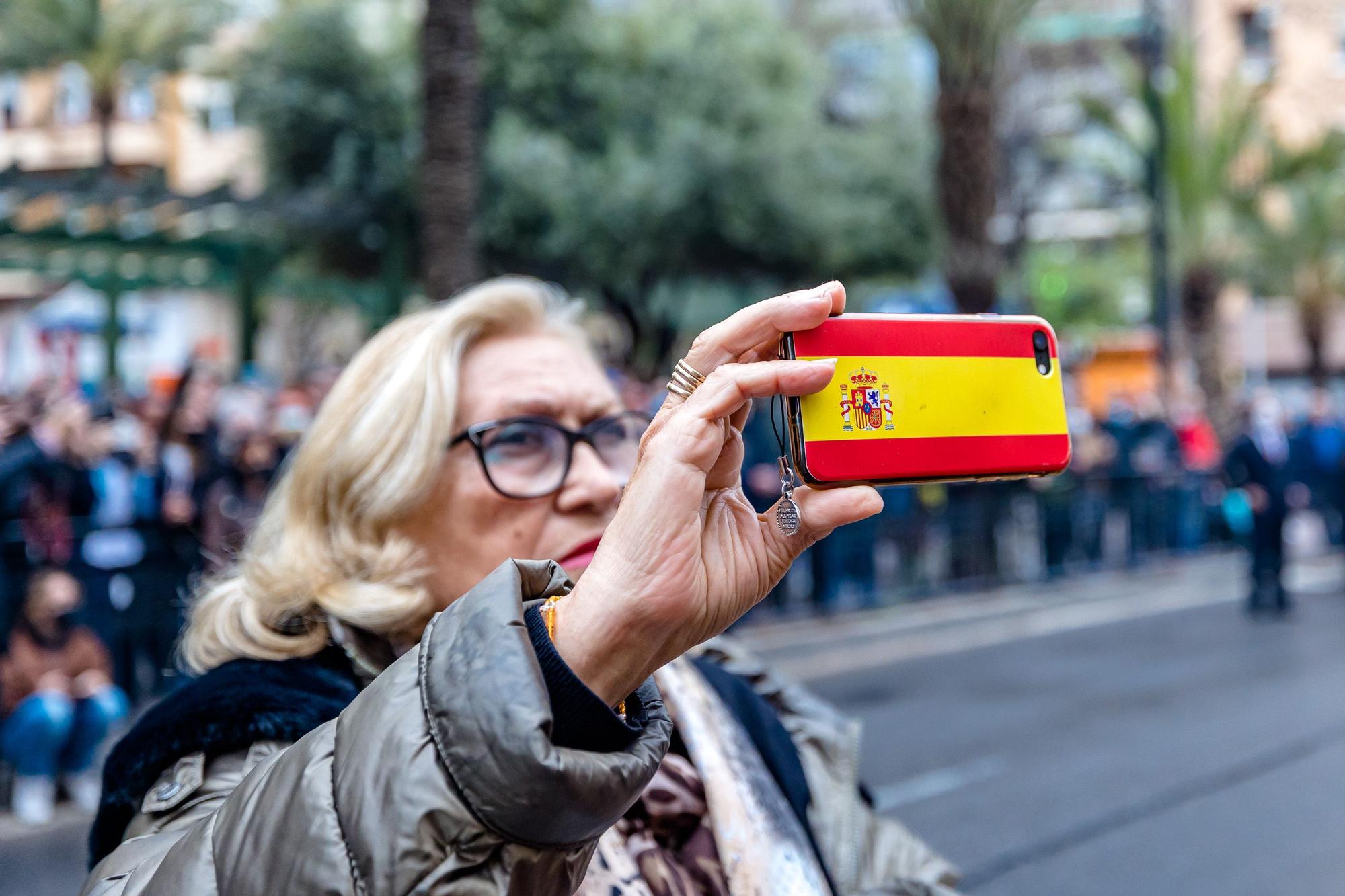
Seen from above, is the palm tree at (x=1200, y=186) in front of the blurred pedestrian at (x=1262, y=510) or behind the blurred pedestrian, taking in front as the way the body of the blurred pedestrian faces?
behind

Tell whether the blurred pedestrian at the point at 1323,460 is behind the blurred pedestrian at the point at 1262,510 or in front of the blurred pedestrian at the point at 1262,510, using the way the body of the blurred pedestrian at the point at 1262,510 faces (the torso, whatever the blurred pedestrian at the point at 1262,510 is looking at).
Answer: behind

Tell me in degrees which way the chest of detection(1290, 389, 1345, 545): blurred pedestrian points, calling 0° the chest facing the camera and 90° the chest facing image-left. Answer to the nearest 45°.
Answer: approximately 0°

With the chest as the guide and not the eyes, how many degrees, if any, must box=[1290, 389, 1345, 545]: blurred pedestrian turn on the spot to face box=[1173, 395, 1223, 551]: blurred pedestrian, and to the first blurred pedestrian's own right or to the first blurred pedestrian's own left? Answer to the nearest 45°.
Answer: approximately 45° to the first blurred pedestrian's own right

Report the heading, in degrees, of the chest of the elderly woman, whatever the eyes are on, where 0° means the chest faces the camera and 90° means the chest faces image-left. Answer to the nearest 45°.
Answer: approximately 315°

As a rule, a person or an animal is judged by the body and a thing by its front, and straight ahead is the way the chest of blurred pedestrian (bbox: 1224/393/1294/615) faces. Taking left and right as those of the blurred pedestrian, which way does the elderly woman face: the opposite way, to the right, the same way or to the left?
to the left

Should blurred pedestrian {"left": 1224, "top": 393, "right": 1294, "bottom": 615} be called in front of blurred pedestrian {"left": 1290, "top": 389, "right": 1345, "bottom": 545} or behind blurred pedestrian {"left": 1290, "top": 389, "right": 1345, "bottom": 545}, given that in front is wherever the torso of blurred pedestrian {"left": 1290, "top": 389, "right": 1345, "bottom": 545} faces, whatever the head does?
in front
